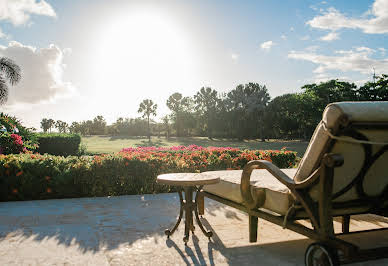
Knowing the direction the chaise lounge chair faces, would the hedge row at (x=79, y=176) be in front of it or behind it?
in front

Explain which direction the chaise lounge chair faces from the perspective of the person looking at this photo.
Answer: facing away from the viewer and to the left of the viewer

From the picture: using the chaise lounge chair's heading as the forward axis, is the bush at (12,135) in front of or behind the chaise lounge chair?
in front

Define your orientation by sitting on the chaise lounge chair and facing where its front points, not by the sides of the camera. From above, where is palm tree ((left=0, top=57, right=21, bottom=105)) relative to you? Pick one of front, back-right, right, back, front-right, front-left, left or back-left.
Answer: front

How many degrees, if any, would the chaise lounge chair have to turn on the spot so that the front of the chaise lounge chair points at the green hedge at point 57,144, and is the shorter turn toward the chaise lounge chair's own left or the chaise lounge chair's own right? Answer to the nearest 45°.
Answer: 0° — it already faces it
